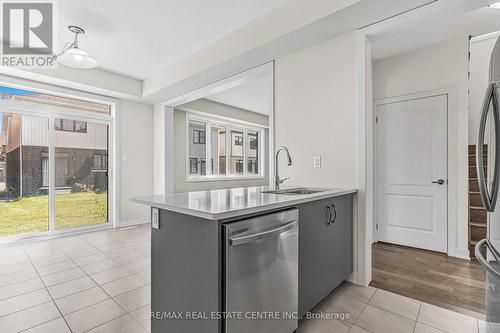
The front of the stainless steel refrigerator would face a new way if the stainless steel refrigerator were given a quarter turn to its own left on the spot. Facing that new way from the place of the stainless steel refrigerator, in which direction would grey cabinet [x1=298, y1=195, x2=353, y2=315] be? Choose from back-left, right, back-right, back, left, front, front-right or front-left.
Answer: right

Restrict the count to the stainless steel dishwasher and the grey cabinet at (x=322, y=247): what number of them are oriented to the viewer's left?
0

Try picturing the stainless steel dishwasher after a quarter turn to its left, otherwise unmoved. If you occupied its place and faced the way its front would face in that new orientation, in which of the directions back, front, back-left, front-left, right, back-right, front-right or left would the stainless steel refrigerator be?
front-right

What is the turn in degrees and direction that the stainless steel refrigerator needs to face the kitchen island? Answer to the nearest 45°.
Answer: approximately 45° to its left

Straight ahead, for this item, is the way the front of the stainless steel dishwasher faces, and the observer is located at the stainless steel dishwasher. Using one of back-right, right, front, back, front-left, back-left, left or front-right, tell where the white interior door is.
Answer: left

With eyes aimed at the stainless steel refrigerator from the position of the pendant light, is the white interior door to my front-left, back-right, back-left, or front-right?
front-left

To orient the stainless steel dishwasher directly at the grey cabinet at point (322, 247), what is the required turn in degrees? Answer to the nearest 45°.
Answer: approximately 90° to its left

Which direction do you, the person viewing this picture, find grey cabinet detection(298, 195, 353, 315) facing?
facing the viewer and to the right of the viewer

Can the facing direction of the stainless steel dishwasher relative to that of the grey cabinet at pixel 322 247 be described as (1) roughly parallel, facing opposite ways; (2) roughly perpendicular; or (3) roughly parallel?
roughly parallel

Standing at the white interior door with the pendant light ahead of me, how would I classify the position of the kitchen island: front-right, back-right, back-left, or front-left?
front-left

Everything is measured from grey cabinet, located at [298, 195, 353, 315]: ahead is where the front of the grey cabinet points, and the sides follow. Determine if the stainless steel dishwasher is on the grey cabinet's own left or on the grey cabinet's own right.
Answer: on the grey cabinet's own right

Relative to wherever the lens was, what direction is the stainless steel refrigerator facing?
facing to the left of the viewer
